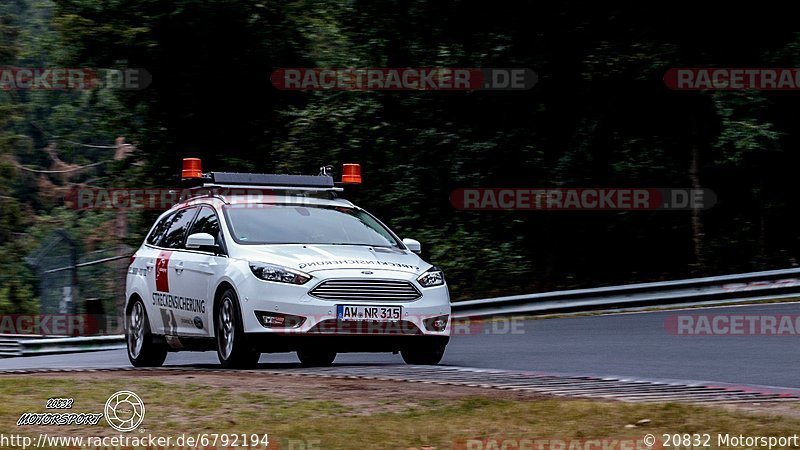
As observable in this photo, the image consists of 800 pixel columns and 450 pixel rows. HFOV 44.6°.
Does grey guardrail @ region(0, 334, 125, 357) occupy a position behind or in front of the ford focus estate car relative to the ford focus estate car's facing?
behind

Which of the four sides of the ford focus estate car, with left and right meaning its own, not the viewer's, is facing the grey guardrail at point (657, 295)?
left

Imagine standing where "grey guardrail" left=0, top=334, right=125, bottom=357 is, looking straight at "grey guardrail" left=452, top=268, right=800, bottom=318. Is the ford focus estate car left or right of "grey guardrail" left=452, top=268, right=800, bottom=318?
right

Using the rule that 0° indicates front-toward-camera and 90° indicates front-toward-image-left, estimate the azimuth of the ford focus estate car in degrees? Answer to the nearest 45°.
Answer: approximately 315°
